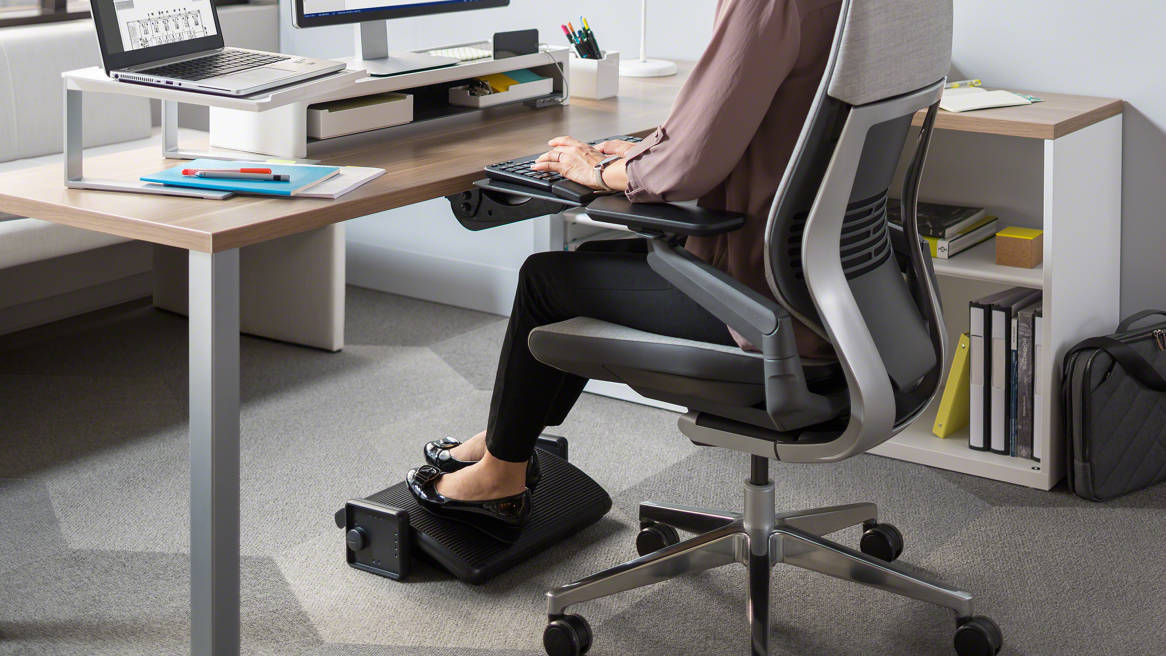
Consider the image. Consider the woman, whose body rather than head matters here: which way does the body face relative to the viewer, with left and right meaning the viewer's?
facing to the left of the viewer

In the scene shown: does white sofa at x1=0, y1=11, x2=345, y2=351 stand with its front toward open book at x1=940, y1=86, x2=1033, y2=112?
yes

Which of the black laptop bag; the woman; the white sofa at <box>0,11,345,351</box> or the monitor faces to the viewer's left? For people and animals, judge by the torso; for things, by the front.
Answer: the woman

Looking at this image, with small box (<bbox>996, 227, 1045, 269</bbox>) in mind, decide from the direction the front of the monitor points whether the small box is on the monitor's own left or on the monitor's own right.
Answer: on the monitor's own left

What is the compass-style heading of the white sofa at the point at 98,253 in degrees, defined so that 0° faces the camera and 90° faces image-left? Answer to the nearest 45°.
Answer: approximately 315°

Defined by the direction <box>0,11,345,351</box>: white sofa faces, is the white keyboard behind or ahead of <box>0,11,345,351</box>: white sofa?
ahead

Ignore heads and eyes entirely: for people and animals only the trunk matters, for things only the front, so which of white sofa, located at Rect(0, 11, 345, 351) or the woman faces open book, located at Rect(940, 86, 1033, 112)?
the white sofa
